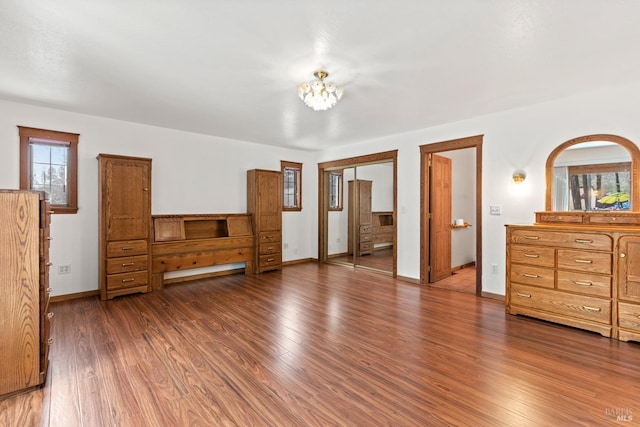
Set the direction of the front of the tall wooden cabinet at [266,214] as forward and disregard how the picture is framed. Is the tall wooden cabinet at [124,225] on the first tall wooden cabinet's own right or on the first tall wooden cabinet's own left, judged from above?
on the first tall wooden cabinet's own right

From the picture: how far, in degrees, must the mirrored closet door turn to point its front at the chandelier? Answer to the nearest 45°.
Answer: approximately 45° to its left

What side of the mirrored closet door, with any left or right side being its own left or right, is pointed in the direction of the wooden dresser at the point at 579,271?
left

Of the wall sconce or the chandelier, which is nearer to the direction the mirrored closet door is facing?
the chandelier

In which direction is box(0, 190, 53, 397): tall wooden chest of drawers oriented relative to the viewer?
to the viewer's right

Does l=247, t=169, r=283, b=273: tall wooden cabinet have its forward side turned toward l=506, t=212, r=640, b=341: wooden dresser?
yes

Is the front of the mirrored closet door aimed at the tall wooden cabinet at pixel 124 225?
yes

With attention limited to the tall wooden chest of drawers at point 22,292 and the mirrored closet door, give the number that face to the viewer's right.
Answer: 1

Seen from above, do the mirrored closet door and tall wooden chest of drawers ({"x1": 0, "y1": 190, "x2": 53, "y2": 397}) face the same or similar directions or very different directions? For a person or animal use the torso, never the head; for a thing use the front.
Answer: very different directions

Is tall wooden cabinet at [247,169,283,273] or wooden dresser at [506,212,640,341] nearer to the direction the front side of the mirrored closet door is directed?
the tall wooden cabinet

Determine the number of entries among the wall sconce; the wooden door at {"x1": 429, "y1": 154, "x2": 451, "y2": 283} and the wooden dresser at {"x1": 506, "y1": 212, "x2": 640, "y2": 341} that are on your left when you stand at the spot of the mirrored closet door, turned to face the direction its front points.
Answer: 3

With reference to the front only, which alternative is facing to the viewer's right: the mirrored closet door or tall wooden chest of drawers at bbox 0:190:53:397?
the tall wooden chest of drawers

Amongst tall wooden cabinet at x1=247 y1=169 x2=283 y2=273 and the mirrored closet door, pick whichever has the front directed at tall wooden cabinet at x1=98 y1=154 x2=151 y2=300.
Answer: the mirrored closet door

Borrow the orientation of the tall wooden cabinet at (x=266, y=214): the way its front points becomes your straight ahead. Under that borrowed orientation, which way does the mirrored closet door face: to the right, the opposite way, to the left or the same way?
to the right

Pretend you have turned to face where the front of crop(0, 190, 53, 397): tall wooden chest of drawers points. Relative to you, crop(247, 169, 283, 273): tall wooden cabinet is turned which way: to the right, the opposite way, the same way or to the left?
to the right
